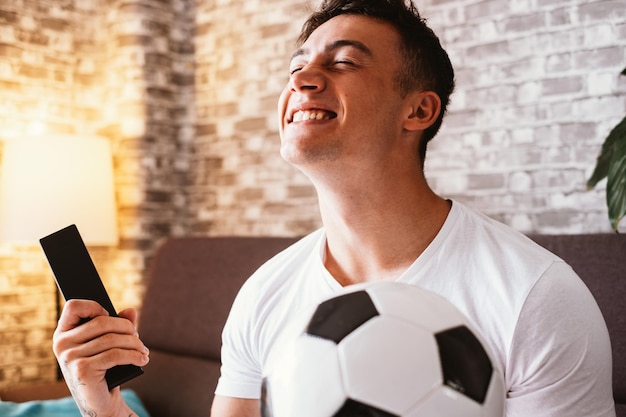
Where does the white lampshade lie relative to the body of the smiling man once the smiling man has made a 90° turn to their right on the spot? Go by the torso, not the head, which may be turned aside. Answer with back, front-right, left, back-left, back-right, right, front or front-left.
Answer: front

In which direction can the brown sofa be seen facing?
toward the camera

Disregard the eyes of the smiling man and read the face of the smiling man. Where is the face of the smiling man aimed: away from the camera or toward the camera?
toward the camera
